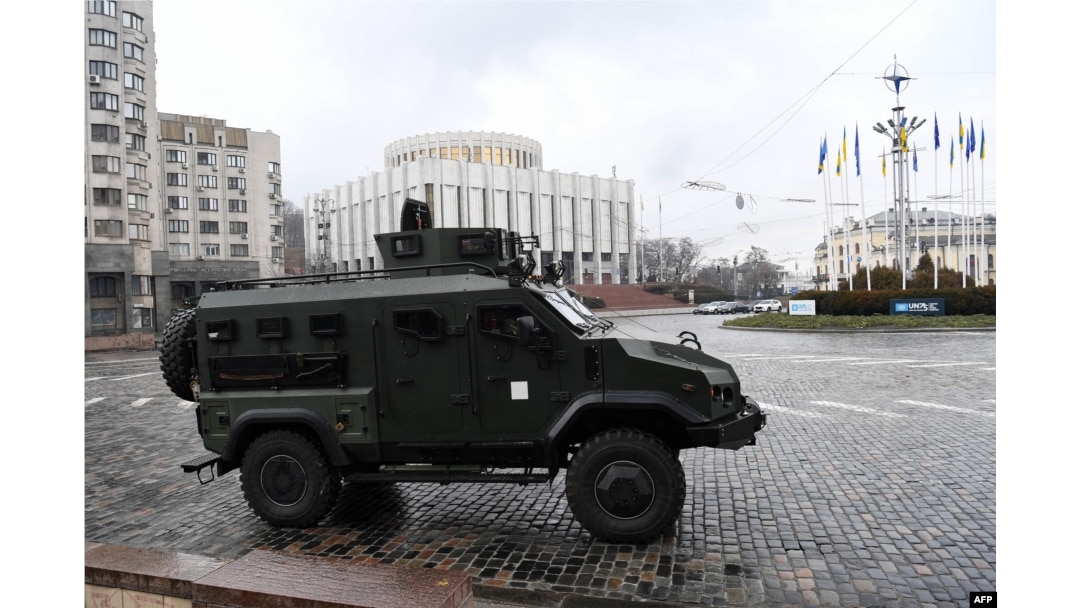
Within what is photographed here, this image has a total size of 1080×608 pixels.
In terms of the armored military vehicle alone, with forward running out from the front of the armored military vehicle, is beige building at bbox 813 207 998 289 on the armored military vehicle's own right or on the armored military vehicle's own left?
on the armored military vehicle's own left

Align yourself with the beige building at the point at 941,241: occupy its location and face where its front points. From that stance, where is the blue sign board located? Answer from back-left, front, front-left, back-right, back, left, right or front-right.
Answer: front-left

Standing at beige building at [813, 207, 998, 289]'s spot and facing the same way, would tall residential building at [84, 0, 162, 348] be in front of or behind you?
in front

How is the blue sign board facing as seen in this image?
toward the camera

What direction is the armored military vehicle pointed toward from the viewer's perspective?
to the viewer's right

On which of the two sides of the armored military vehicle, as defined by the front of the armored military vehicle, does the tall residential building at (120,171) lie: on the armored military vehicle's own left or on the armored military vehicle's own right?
on the armored military vehicle's own left

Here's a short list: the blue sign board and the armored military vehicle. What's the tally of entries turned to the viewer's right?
1

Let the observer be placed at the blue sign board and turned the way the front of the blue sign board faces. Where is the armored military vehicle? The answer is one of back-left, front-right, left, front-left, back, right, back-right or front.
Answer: front

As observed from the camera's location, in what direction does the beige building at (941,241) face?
facing the viewer and to the left of the viewer

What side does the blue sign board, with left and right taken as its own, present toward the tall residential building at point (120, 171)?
right

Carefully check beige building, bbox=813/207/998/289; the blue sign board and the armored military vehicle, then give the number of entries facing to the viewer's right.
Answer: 1

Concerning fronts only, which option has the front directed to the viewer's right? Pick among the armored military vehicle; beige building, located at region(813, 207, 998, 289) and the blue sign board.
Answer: the armored military vehicle

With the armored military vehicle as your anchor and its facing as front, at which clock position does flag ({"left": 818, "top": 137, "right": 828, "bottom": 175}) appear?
The flag is roughly at 10 o'clock from the armored military vehicle.

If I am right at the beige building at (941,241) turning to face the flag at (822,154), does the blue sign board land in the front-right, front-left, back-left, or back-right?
front-left
